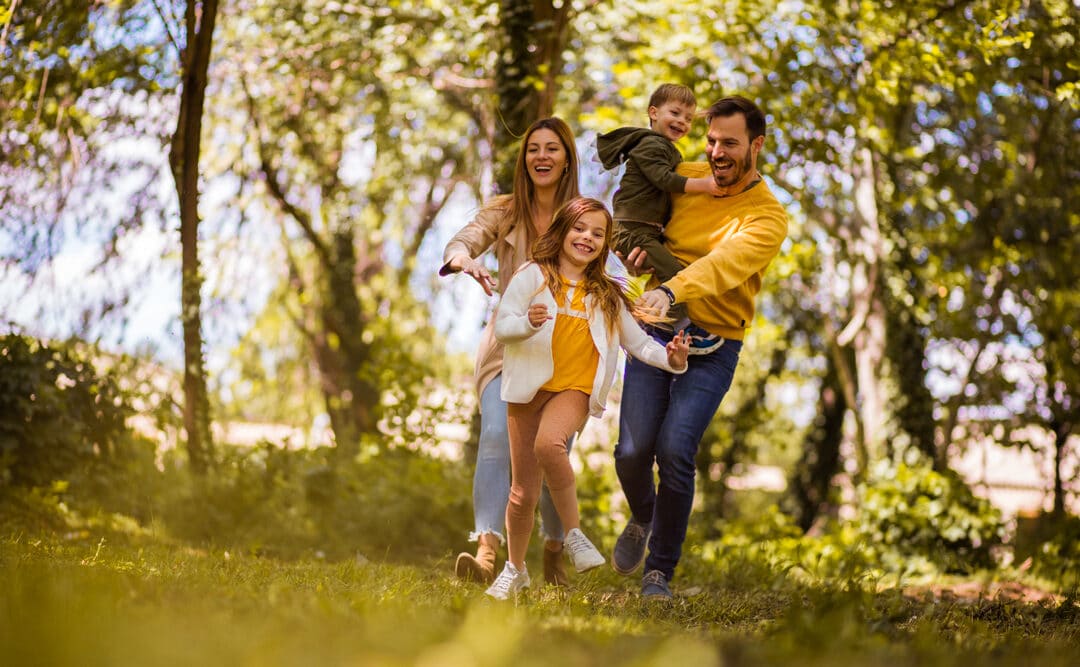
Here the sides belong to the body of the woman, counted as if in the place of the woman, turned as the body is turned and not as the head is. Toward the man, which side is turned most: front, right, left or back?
left

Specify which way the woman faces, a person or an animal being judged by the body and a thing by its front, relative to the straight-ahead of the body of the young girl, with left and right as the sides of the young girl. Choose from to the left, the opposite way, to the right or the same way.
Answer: the same way

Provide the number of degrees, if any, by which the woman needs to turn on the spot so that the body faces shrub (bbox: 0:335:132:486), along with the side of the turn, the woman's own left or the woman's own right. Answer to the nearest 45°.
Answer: approximately 135° to the woman's own right

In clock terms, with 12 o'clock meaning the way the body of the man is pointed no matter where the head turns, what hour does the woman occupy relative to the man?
The woman is roughly at 2 o'clock from the man.

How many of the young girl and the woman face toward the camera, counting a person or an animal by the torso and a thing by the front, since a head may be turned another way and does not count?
2

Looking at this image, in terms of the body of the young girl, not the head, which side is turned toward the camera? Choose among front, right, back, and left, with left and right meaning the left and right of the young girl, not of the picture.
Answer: front

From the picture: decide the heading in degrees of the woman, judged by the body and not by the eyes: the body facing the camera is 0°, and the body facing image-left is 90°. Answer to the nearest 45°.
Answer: approximately 0°

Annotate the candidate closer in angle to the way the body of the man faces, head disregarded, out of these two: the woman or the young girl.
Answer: the young girl

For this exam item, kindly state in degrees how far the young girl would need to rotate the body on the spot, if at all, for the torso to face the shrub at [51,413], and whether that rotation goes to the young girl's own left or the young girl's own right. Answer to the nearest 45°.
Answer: approximately 135° to the young girl's own right

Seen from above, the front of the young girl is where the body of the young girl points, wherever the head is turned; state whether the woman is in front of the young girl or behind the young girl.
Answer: behind

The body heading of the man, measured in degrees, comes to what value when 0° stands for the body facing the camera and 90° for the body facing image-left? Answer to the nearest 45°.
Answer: approximately 45°

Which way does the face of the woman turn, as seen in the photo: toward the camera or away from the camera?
toward the camera
